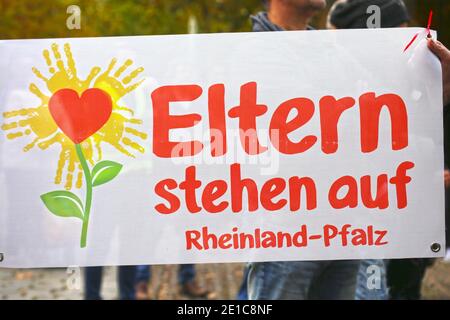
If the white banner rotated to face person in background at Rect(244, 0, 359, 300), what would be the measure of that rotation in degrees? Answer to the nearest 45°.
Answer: approximately 135° to its left

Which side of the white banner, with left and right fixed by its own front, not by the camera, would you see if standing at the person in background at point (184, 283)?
back

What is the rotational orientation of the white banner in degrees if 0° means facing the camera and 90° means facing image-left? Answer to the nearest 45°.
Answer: approximately 0°
